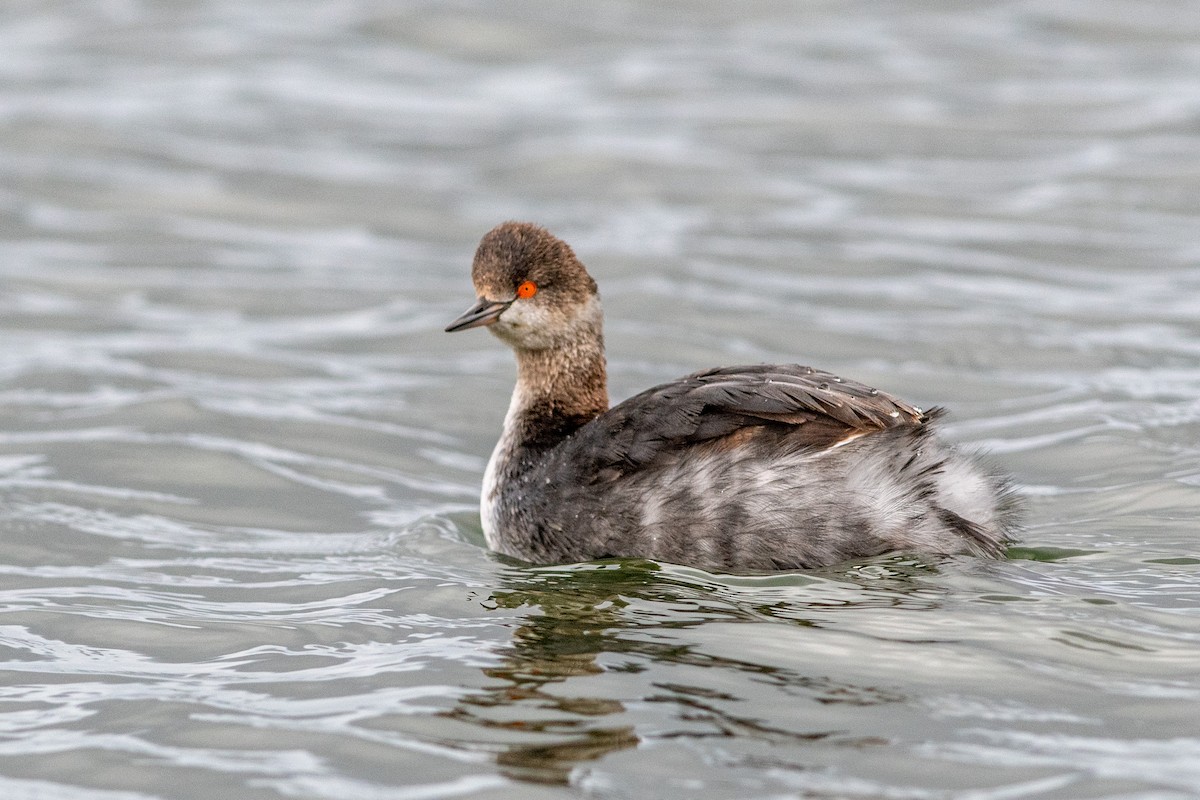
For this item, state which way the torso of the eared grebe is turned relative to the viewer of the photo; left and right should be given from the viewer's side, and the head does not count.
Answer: facing to the left of the viewer
